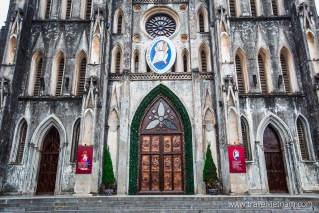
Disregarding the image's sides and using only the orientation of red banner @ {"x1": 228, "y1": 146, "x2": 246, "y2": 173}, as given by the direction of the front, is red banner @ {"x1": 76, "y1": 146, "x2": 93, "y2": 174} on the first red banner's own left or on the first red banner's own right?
on the first red banner's own right

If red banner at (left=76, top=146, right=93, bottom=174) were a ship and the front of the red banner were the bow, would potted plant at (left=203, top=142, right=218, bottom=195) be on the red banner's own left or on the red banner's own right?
on the red banner's own left

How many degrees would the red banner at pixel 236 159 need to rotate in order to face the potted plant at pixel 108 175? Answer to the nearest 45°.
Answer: approximately 90° to its right

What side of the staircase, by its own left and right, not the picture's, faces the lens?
front

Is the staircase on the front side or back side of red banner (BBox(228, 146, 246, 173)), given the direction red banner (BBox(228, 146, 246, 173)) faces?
on the front side

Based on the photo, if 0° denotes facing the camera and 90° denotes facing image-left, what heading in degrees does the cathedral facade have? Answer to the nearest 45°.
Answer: approximately 0°

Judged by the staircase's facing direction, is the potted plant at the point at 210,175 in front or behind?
behind

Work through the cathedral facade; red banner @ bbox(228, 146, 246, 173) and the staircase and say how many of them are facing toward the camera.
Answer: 3
